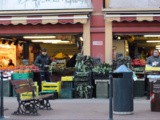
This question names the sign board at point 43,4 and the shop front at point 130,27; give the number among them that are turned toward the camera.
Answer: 2

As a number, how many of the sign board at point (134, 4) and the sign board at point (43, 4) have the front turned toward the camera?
2

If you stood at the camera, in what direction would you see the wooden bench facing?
facing the viewer and to the right of the viewer

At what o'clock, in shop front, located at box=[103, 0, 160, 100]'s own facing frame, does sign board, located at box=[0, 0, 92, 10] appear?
The sign board is roughly at 3 o'clock from the shop front.

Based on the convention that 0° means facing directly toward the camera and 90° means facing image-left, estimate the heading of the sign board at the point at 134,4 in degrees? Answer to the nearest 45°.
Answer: approximately 0°
